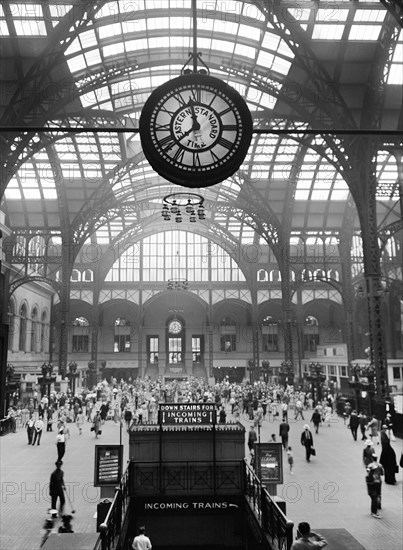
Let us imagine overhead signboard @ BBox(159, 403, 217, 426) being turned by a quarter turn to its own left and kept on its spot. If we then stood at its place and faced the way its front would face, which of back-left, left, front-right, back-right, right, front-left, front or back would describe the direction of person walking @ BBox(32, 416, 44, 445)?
back-left

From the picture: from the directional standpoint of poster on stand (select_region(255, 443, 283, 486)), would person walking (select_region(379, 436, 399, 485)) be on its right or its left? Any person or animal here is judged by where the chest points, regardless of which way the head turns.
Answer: on its left

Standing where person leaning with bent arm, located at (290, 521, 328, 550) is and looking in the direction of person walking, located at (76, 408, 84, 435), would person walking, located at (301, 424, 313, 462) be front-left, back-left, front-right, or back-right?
front-right

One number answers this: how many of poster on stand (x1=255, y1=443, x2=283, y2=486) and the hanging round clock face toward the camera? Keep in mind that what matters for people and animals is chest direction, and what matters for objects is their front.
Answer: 2

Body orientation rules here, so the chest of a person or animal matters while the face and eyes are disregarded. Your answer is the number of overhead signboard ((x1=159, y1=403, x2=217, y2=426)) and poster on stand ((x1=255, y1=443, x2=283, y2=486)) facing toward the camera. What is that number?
2

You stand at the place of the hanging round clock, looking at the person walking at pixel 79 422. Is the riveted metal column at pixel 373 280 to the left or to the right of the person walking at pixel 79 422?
right

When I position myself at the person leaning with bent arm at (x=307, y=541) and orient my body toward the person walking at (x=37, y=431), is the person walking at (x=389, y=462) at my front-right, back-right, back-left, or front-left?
front-right

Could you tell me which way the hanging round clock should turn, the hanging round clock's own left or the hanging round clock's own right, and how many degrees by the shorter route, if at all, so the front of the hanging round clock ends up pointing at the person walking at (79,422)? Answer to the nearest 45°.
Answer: approximately 180°

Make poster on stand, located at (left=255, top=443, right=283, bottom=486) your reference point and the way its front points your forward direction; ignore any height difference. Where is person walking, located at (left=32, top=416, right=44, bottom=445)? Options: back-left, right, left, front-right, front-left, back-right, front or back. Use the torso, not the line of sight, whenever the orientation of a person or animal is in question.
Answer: back-right

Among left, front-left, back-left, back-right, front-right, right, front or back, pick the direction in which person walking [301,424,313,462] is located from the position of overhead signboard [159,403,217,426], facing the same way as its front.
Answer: back-left

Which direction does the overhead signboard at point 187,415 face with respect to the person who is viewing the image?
facing the viewer

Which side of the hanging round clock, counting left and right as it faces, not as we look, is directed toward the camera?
front

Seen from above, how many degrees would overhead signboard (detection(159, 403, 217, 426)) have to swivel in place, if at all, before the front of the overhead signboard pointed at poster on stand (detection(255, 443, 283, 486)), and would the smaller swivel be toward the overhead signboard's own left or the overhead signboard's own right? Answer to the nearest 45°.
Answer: approximately 45° to the overhead signboard's own left
